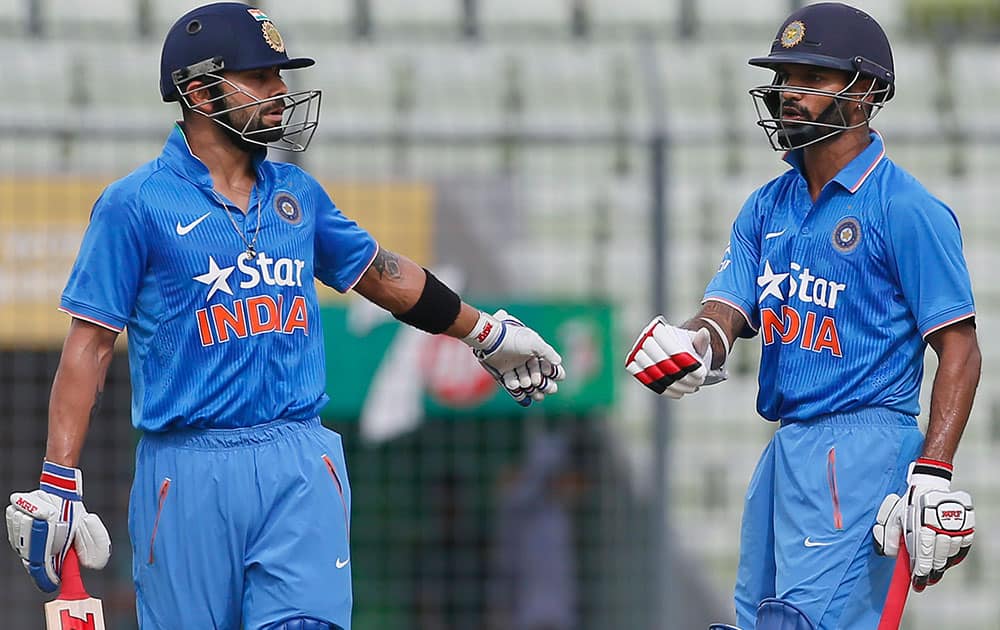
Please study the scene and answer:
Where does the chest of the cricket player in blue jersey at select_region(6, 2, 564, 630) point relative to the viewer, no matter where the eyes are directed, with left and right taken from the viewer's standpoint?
facing the viewer and to the right of the viewer

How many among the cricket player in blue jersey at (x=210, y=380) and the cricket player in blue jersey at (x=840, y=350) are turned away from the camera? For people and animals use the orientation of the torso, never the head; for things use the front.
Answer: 0

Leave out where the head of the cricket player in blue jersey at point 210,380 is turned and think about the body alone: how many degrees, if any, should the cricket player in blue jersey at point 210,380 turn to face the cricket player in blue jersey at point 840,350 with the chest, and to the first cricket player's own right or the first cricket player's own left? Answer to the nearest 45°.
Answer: approximately 45° to the first cricket player's own left

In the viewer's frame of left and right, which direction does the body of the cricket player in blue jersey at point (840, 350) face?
facing the viewer and to the left of the viewer

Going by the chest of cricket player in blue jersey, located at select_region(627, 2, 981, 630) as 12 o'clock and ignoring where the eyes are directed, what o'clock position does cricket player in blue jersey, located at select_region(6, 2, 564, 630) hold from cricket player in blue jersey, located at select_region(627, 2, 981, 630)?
cricket player in blue jersey, located at select_region(6, 2, 564, 630) is roughly at 1 o'clock from cricket player in blue jersey, located at select_region(627, 2, 981, 630).

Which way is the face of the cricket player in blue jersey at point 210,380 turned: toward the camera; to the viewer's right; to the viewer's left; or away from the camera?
to the viewer's right
